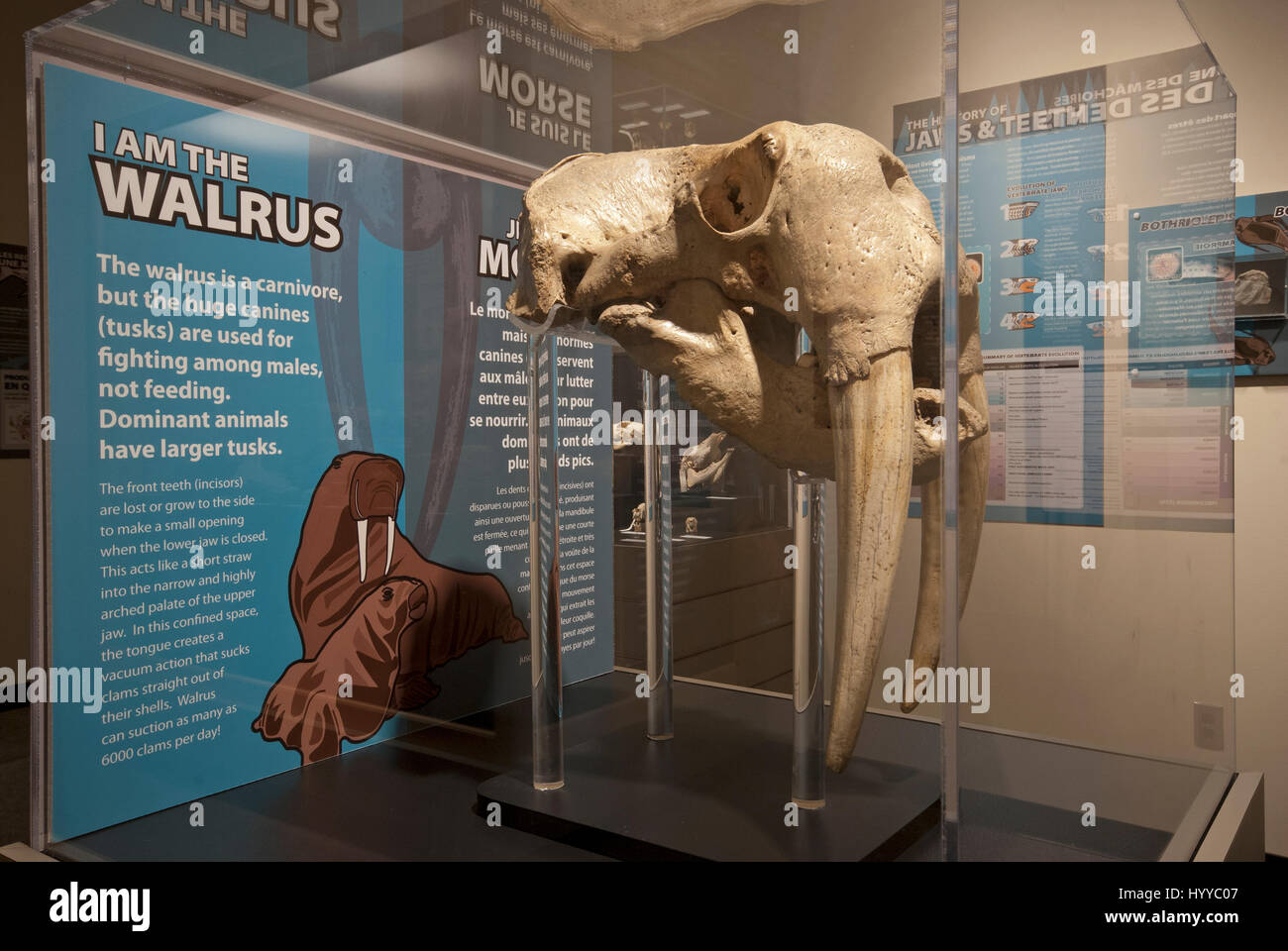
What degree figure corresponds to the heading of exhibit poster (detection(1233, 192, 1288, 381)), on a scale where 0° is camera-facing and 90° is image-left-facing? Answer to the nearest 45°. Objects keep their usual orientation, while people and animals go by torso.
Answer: approximately 45°

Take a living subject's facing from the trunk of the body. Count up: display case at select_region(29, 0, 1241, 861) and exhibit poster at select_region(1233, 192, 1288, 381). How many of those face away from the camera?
0

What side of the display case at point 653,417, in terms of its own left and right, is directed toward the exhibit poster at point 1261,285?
left

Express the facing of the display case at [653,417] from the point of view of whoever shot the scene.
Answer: facing the viewer and to the right of the viewer
